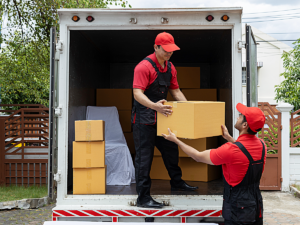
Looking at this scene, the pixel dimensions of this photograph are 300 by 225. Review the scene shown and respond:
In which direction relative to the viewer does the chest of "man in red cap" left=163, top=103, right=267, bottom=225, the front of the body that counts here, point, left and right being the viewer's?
facing away from the viewer and to the left of the viewer

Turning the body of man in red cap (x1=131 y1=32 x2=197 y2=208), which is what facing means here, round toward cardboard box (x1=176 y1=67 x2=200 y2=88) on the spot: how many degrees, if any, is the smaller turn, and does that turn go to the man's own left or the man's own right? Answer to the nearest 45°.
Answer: approximately 135° to the man's own left

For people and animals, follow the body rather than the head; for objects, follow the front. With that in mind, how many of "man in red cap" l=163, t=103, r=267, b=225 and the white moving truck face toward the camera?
0

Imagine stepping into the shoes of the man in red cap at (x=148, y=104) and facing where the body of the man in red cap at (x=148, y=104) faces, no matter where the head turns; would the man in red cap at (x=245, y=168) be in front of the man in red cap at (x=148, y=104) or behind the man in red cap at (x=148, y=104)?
in front

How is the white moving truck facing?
away from the camera

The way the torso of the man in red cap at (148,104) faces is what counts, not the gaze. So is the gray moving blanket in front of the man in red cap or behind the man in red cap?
behind

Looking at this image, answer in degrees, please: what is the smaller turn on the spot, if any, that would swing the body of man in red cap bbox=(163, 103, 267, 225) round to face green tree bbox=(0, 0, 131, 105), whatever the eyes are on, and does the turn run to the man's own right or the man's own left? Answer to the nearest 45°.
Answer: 0° — they already face it

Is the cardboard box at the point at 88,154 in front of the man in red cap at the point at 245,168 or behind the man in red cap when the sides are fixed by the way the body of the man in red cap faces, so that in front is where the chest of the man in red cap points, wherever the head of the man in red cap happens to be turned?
in front

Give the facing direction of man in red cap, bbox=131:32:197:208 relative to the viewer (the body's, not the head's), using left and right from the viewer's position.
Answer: facing the viewer and to the right of the viewer

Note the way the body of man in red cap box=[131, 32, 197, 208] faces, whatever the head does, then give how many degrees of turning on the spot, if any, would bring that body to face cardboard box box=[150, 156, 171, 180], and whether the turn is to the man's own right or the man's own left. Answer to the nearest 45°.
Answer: approximately 135° to the man's own left

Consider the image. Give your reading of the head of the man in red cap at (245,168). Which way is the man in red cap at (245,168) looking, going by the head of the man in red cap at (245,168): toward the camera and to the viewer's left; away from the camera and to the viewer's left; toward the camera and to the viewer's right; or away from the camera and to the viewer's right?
away from the camera and to the viewer's left
